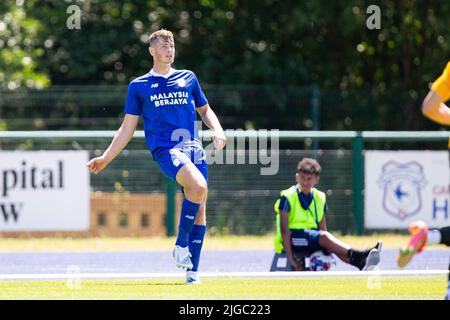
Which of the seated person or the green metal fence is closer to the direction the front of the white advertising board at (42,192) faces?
the seated person

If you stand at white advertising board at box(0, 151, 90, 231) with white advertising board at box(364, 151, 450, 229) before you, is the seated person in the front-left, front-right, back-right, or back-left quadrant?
front-right

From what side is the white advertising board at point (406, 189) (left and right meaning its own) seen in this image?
front

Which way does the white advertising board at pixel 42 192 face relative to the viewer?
toward the camera

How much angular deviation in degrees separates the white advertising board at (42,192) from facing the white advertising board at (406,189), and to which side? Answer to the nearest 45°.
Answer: approximately 90° to its left

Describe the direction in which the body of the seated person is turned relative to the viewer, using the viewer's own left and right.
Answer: facing the viewer and to the right of the viewer

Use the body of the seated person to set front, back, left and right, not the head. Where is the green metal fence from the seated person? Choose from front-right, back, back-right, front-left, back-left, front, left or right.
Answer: back-left

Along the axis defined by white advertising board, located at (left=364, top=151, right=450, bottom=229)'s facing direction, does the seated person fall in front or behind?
in front

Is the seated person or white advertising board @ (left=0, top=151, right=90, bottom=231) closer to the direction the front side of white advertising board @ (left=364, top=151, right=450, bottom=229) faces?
the seated person

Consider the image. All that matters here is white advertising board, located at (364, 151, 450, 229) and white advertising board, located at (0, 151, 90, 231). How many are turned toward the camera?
2
